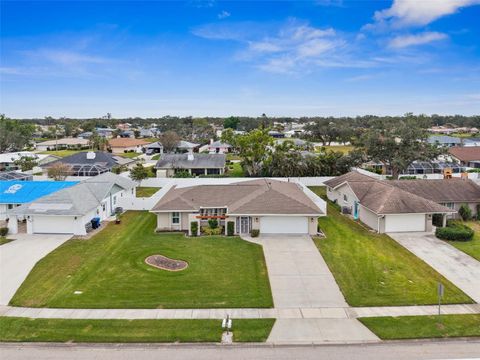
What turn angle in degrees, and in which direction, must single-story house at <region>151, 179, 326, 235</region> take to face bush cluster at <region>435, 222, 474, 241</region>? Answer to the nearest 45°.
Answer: approximately 90° to its left

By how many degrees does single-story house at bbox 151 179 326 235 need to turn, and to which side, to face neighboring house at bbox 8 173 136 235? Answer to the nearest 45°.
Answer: approximately 90° to its right

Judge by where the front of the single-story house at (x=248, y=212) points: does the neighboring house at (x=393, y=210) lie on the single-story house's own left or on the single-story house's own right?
on the single-story house's own left

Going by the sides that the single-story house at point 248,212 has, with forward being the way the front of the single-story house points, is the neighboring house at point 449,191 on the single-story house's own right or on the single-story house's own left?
on the single-story house's own left

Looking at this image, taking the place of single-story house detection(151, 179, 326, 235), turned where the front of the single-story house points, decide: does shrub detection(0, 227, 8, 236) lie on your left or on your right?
on your right

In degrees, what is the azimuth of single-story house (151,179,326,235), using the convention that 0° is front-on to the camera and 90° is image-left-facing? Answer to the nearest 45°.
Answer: approximately 0°

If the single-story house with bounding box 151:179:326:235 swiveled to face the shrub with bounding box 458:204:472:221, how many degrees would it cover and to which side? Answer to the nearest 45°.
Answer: approximately 90° to its left
